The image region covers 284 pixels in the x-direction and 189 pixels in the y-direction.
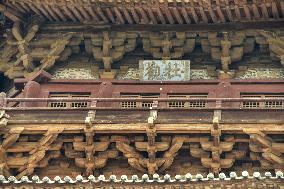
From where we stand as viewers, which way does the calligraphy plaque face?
facing the viewer
